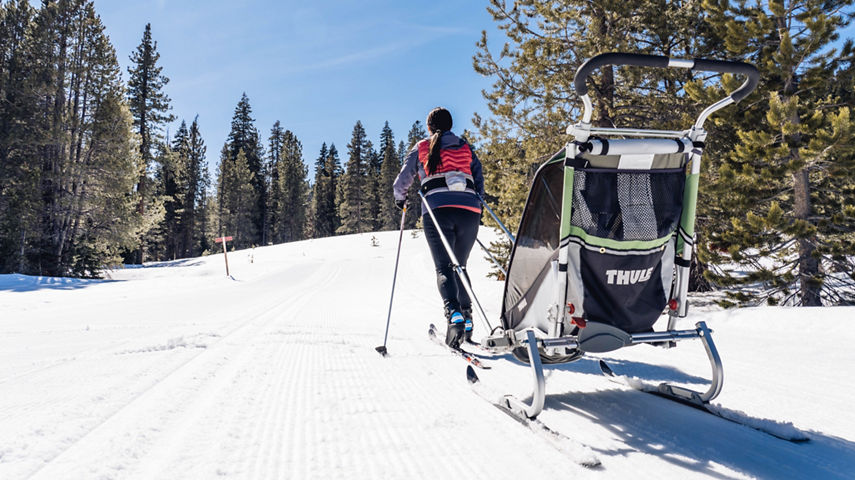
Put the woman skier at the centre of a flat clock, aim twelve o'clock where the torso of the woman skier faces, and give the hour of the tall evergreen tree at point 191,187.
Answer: The tall evergreen tree is roughly at 11 o'clock from the woman skier.

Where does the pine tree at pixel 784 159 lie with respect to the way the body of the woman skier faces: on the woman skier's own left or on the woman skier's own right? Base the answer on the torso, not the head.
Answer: on the woman skier's own right

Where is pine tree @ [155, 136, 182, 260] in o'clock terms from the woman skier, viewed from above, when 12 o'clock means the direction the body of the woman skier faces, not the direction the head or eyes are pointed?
The pine tree is roughly at 11 o'clock from the woman skier.

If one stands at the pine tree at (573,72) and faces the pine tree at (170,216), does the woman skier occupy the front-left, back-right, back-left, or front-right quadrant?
back-left

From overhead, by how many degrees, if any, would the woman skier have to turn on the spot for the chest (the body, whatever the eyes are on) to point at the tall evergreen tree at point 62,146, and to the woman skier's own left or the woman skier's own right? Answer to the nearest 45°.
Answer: approximately 45° to the woman skier's own left

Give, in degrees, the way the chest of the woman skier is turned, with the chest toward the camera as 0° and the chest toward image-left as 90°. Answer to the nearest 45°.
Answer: approximately 180°
